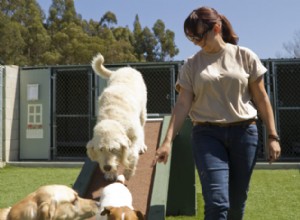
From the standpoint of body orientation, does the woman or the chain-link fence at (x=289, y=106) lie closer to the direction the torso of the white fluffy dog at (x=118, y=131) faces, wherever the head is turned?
the woman

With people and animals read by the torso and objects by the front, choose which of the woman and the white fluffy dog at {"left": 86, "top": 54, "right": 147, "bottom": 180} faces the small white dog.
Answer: the white fluffy dog

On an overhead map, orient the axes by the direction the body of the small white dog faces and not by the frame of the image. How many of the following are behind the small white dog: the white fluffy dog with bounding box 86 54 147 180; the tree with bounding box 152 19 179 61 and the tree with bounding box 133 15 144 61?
3

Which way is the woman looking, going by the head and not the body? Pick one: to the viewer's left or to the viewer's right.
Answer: to the viewer's left

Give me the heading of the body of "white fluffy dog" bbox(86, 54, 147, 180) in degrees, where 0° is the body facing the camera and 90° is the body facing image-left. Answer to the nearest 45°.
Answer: approximately 0°

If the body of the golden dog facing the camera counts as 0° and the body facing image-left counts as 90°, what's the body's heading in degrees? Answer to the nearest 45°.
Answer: approximately 270°

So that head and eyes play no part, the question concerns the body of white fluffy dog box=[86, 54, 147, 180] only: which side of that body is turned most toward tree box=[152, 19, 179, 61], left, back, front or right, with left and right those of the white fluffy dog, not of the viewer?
back

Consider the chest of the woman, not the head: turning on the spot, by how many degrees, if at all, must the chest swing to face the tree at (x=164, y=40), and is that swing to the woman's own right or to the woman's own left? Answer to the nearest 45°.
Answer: approximately 180°

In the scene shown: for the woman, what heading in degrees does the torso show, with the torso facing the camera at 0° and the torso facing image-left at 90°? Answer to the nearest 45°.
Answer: approximately 0°

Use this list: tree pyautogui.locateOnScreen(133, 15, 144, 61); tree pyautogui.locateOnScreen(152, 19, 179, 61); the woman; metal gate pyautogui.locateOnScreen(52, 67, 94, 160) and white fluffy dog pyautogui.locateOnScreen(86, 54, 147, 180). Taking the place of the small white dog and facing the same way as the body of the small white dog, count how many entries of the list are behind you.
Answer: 4

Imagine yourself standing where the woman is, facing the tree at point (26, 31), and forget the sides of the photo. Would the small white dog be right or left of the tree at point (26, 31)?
left

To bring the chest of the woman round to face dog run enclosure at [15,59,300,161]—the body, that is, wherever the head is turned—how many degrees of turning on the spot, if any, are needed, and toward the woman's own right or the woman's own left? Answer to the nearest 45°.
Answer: approximately 135° to the woman's own right
